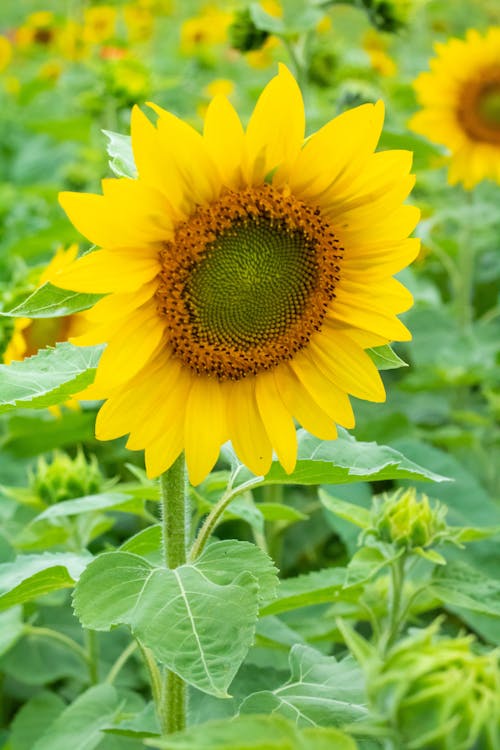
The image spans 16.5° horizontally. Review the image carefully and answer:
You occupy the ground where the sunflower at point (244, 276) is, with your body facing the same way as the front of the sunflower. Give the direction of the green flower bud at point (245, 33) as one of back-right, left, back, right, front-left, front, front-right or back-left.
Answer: back

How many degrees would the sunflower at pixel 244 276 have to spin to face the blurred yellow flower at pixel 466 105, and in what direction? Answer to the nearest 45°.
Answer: approximately 180°

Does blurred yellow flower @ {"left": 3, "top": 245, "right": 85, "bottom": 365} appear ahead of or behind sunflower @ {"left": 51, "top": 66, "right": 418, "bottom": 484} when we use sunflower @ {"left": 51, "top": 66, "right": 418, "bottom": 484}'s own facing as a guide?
behind

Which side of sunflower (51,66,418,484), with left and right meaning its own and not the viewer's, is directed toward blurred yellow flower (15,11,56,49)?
back

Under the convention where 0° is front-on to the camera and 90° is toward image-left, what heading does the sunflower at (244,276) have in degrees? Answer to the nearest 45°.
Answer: approximately 0°

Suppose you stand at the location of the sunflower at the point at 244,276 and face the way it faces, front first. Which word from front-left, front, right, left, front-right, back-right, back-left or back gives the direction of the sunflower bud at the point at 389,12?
back

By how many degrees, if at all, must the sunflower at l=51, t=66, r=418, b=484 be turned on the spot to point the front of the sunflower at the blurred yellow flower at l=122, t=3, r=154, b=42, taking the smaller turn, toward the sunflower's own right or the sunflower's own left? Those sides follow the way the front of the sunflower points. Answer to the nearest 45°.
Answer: approximately 180°
